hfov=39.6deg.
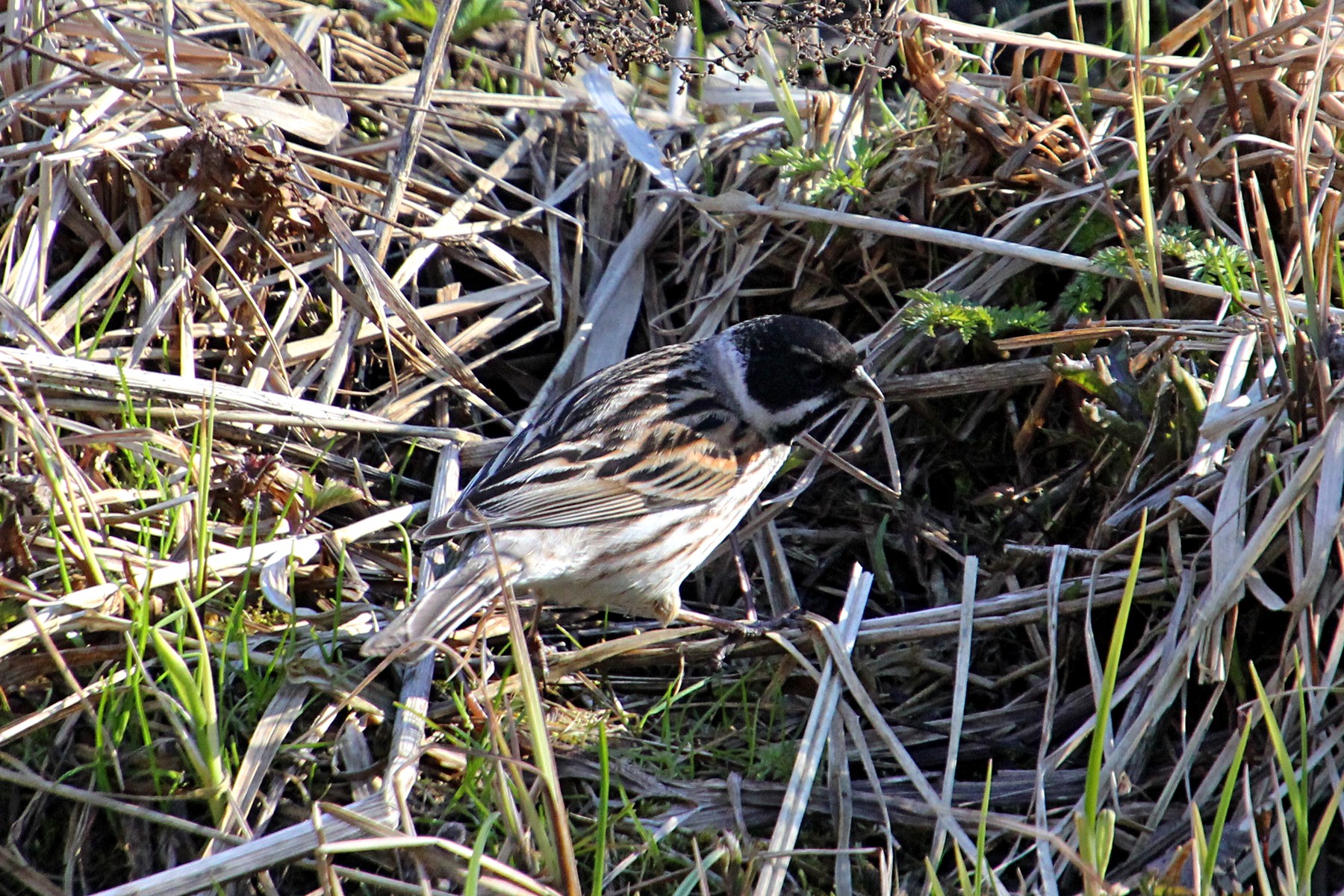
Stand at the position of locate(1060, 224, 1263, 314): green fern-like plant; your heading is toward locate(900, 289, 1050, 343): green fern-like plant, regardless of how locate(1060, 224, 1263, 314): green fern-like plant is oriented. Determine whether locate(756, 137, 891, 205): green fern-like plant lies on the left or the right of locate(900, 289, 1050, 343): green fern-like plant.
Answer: right

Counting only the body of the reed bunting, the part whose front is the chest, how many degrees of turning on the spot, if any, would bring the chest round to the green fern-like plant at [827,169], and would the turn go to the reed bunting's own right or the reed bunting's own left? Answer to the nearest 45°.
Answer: approximately 45° to the reed bunting's own left

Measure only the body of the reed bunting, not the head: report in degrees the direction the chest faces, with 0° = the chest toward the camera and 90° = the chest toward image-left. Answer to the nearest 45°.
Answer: approximately 270°
